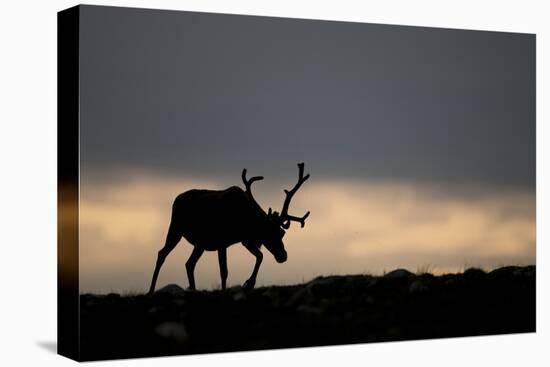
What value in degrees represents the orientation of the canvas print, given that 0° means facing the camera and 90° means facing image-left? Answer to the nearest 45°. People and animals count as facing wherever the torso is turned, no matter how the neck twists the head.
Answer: approximately 315°
